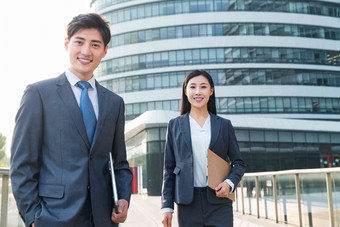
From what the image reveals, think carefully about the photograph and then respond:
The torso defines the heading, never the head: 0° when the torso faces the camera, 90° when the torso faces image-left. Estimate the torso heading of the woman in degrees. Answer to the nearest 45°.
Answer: approximately 0°

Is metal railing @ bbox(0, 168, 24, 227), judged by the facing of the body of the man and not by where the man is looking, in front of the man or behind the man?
behind

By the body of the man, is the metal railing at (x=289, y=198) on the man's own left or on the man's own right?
on the man's own left

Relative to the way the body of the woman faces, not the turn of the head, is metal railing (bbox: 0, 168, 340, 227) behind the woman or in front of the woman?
behind

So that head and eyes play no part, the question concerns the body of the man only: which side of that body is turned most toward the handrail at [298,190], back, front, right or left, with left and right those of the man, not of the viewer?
left
